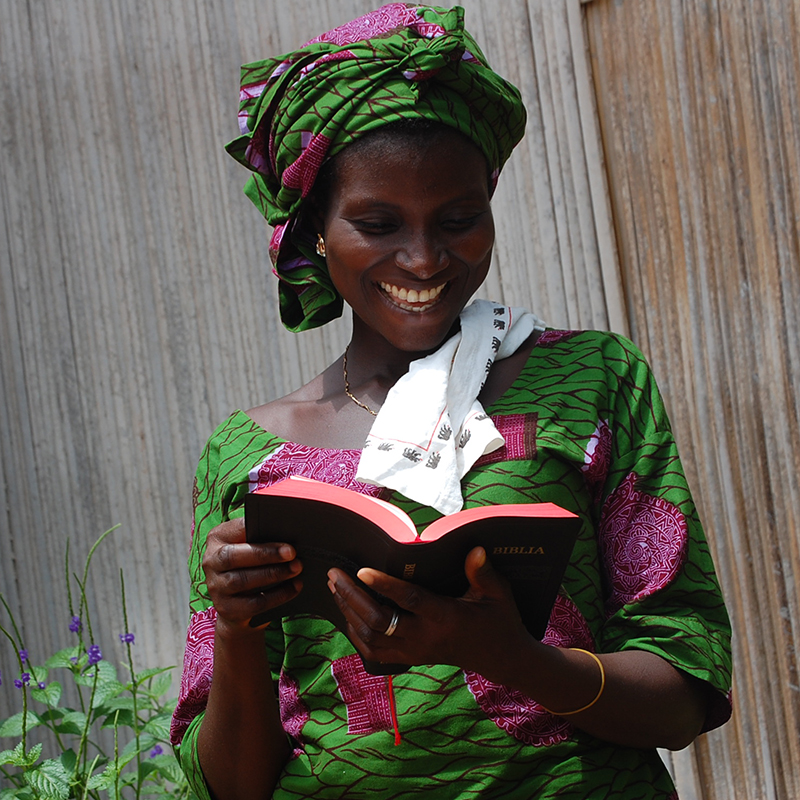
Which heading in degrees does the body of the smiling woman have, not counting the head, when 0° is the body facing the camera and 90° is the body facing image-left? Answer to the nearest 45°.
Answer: approximately 0°

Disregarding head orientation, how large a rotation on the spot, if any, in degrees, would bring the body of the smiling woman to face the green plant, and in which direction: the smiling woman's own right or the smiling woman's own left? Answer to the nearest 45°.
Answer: approximately 135° to the smiling woman's own right
